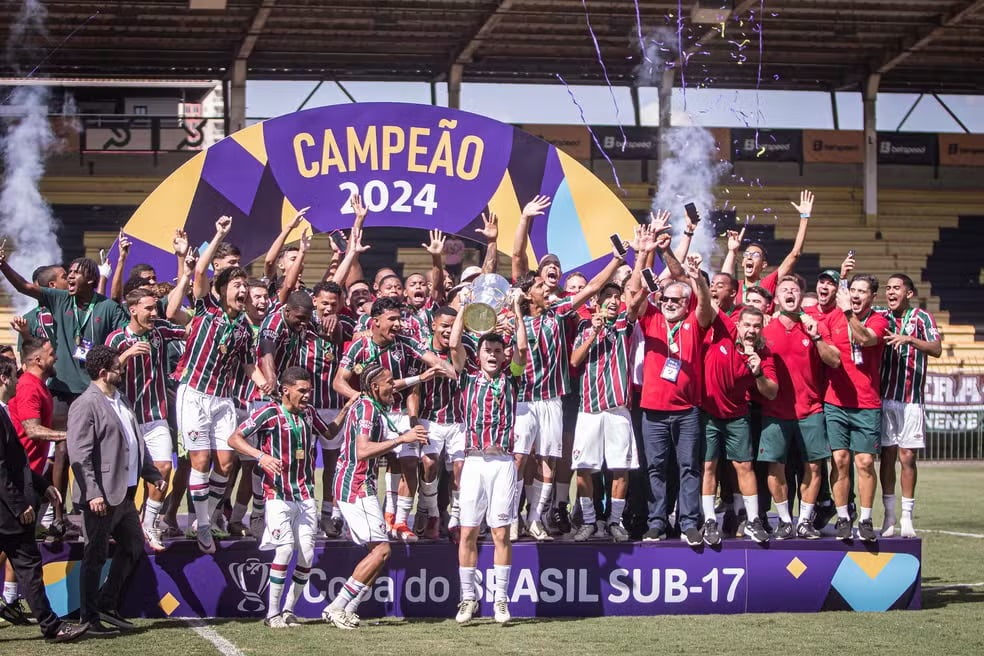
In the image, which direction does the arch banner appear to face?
toward the camera

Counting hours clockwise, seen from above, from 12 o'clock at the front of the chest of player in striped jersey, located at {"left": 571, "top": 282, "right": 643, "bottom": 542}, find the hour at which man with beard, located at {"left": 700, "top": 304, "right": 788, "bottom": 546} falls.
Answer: The man with beard is roughly at 9 o'clock from the player in striped jersey.

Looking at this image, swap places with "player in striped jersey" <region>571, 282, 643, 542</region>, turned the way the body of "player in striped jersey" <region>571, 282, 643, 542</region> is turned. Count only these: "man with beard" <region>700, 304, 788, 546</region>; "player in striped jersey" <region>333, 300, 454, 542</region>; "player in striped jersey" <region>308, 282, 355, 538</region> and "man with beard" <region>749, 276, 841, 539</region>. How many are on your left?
2

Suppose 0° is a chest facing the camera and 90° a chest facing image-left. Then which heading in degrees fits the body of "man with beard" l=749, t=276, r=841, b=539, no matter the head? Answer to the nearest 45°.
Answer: approximately 0°

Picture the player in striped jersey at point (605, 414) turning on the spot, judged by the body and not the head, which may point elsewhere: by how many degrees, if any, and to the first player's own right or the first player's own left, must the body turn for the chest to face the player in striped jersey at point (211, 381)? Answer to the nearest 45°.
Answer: approximately 90° to the first player's own right

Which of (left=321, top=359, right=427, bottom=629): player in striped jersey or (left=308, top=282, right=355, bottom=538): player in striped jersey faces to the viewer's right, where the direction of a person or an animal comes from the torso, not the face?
(left=321, top=359, right=427, bottom=629): player in striped jersey

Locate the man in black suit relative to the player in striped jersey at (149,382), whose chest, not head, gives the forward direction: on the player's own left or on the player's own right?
on the player's own right

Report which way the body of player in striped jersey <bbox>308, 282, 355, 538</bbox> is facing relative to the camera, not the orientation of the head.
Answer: toward the camera

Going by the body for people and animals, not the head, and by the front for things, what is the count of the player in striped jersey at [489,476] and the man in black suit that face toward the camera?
1

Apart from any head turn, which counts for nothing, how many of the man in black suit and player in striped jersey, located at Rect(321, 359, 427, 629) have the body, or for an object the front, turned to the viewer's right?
2

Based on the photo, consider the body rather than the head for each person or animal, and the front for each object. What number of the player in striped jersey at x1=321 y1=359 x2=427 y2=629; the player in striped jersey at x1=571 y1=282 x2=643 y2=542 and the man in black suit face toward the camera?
1

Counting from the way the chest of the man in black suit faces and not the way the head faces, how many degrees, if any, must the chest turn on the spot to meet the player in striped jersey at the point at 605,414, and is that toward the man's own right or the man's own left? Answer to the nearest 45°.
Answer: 0° — they already face them

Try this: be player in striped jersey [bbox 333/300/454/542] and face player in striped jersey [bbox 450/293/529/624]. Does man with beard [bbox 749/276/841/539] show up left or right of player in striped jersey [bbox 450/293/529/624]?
left

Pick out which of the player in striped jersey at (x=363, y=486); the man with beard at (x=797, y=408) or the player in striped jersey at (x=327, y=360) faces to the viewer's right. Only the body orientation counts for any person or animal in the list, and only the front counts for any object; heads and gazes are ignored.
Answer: the player in striped jersey at (x=363, y=486)

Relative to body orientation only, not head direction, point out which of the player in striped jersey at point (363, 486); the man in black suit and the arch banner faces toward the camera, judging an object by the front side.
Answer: the arch banner

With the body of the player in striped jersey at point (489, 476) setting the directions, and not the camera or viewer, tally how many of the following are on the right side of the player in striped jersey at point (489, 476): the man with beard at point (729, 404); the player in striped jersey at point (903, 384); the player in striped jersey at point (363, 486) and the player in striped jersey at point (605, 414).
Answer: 1

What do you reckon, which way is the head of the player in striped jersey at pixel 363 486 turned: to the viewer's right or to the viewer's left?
to the viewer's right
